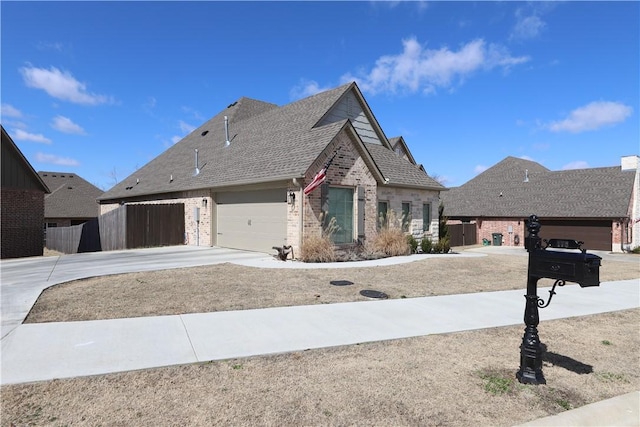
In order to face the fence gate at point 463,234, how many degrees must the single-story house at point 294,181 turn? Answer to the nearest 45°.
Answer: approximately 90° to its left

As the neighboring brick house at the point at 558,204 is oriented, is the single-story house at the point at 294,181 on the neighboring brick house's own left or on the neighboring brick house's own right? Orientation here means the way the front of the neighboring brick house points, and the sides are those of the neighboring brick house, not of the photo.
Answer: on the neighboring brick house's own right

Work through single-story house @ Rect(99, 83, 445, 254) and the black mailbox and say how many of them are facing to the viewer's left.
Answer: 0

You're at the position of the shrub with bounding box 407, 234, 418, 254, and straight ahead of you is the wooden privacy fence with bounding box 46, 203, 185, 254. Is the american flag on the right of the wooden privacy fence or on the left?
left

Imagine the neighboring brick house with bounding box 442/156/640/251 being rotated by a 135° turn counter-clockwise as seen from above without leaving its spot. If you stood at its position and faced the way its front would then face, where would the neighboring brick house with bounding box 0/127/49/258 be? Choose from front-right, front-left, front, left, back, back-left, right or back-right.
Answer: left

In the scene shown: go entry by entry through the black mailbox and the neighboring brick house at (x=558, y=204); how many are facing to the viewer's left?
0

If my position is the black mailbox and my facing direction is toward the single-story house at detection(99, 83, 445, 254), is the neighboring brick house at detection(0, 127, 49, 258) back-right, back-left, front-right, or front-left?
front-left

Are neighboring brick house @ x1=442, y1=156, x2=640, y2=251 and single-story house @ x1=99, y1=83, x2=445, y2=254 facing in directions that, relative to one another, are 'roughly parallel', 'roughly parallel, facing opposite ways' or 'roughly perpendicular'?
roughly parallel

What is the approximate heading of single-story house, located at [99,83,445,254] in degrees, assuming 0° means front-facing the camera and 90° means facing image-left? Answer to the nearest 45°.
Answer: approximately 315°

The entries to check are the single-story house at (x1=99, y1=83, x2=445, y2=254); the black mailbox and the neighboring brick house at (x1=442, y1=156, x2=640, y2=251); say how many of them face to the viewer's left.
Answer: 0

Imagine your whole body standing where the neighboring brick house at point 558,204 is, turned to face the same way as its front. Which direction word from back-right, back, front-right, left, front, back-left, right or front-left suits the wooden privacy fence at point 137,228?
back-right

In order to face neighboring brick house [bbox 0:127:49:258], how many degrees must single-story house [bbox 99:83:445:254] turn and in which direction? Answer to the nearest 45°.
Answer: approximately 135° to its right

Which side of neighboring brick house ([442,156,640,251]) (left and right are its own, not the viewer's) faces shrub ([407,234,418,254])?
right

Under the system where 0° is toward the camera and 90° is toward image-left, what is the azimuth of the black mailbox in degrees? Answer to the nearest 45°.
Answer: approximately 315°
